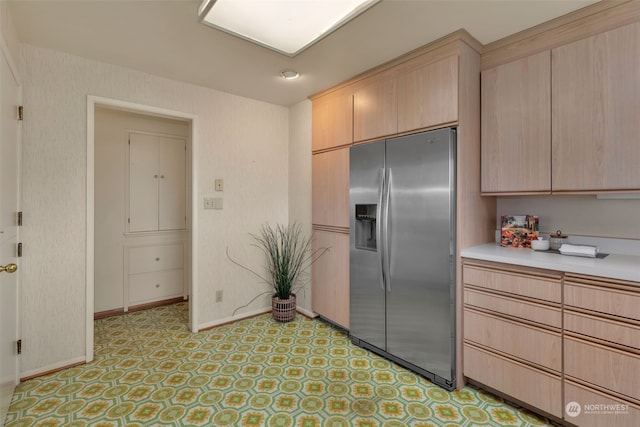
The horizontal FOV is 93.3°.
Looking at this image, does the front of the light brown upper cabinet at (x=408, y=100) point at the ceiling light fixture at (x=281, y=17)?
yes

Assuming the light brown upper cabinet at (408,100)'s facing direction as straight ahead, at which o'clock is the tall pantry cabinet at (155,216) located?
The tall pantry cabinet is roughly at 2 o'clock from the light brown upper cabinet.

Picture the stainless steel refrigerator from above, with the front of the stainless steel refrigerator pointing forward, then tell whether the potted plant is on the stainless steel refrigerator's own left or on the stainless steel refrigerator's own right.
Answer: on the stainless steel refrigerator's own right

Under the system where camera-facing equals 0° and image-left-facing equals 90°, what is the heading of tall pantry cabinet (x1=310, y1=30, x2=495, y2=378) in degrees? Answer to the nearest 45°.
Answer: approximately 45°

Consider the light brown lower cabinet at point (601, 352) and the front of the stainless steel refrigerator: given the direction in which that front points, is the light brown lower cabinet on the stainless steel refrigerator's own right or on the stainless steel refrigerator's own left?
on the stainless steel refrigerator's own left

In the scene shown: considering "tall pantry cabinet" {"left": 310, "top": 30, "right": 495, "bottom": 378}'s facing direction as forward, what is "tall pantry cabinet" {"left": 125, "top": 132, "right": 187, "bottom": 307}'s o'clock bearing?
"tall pantry cabinet" {"left": 125, "top": 132, "right": 187, "bottom": 307} is roughly at 2 o'clock from "tall pantry cabinet" {"left": 310, "top": 30, "right": 495, "bottom": 378}.

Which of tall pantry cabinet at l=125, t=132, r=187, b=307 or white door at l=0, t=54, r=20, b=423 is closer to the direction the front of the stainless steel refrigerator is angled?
the white door

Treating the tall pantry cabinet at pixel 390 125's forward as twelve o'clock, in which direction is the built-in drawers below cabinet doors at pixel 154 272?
The built-in drawers below cabinet doors is roughly at 2 o'clock from the tall pantry cabinet.
